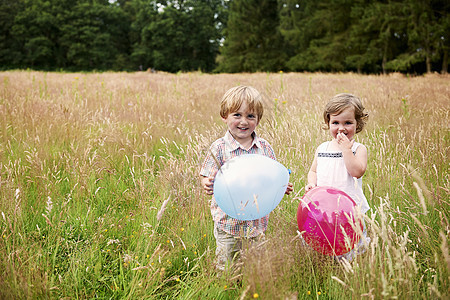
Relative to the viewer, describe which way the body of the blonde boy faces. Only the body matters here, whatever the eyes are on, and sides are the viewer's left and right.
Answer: facing the viewer

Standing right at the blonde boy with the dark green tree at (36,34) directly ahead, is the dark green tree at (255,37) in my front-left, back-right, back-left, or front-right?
front-right

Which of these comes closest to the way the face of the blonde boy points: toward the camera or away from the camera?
toward the camera

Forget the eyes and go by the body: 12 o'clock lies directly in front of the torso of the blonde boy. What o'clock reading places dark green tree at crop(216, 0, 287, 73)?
The dark green tree is roughly at 6 o'clock from the blonde boy.

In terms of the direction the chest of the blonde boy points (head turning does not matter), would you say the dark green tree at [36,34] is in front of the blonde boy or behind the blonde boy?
behind

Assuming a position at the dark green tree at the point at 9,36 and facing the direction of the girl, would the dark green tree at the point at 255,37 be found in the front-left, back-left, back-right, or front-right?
front-left

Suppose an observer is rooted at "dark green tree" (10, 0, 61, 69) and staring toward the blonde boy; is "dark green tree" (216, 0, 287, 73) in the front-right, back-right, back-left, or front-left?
front-left

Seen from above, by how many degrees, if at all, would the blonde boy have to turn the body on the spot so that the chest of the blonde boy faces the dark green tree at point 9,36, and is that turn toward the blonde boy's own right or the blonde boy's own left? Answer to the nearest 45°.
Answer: approximately 135° to the blonde boy's own right
